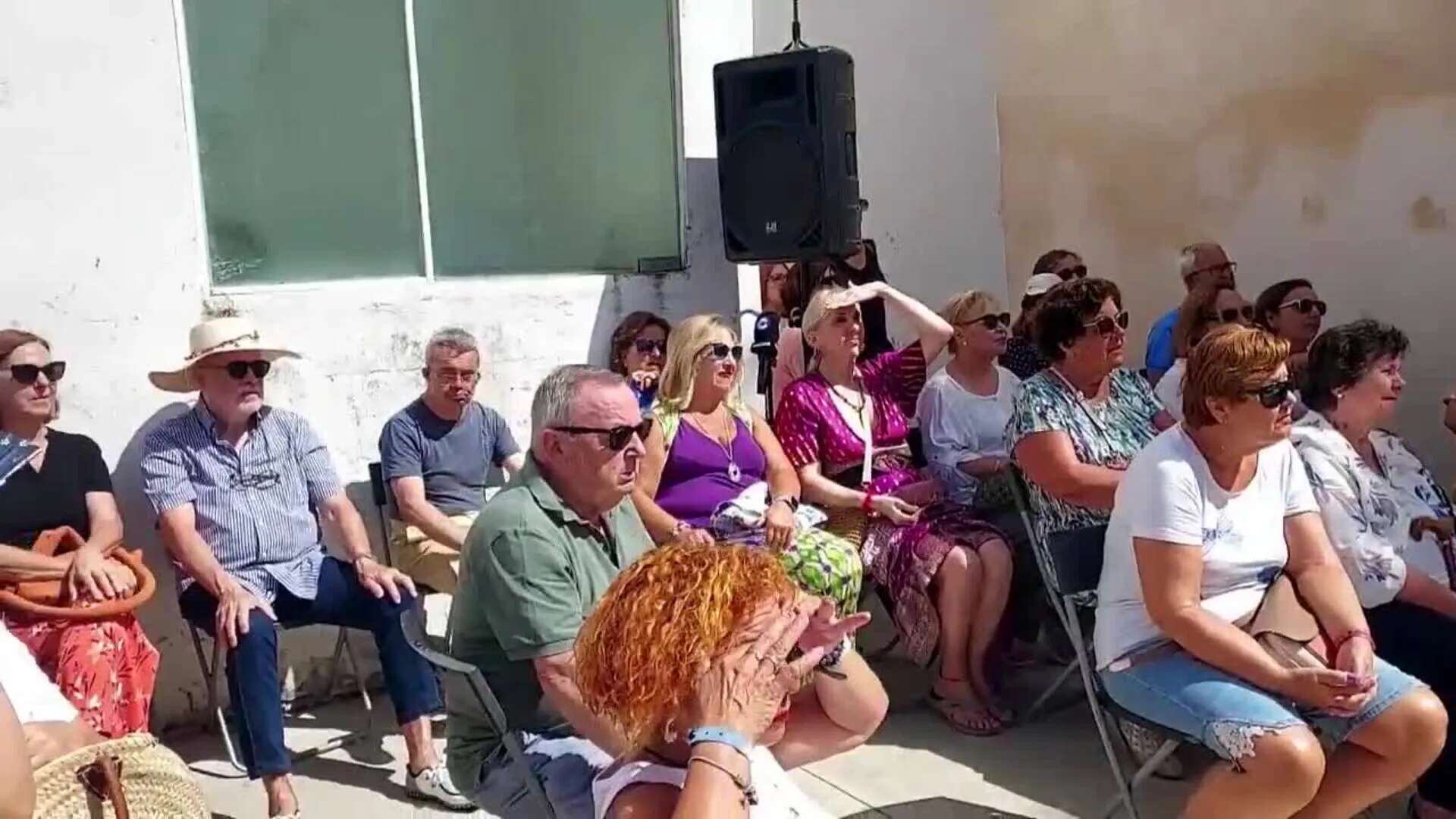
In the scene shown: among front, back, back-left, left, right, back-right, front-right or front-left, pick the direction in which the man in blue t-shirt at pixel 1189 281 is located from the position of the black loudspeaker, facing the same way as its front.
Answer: back-left

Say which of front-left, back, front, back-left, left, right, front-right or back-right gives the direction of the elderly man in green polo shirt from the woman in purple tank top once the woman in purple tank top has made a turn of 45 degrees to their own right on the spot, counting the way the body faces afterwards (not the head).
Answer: front

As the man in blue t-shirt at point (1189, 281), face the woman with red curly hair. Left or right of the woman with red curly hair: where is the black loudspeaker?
right

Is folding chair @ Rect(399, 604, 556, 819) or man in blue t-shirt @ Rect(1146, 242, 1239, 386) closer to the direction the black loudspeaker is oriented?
the folding chair

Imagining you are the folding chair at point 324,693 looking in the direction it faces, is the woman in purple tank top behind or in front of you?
in front

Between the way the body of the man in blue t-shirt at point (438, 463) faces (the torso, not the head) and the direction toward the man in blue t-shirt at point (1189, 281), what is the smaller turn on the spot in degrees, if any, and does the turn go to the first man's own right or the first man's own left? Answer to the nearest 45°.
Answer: approximately 45° to the first man's own left

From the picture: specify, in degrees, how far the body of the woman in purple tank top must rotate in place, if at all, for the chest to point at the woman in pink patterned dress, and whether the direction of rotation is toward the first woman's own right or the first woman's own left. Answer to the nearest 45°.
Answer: approximately 45° to the first woman's own left

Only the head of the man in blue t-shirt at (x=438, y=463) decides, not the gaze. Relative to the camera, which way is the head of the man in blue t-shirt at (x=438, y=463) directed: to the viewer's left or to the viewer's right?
to the viewer's right

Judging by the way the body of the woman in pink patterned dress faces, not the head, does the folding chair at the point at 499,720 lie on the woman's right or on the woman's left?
on the woman's right

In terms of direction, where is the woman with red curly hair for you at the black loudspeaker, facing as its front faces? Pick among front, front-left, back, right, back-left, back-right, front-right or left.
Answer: front-left
